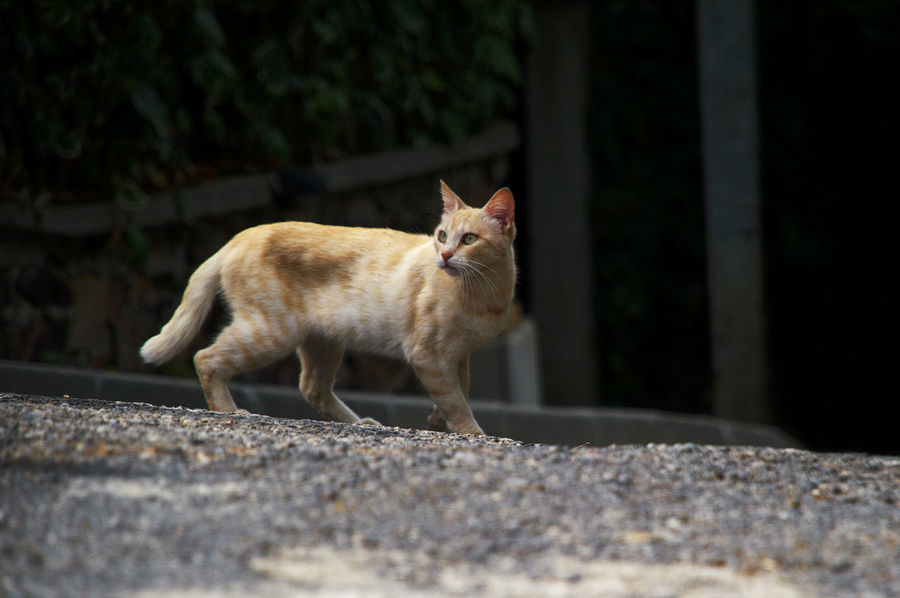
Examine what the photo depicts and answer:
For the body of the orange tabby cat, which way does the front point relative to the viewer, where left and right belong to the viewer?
facing to the right of the viewer

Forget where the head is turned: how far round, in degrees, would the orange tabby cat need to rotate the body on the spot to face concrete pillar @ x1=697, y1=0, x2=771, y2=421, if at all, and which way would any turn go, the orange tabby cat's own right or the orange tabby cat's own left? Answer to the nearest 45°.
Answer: approximately 45° to the orange tabby cat's own left

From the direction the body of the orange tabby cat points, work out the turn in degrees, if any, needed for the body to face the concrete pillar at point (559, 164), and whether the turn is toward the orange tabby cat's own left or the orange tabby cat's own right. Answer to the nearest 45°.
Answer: approximately 90° to the orange tabby cat's own left
